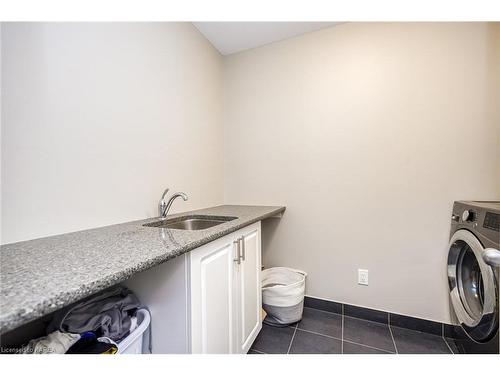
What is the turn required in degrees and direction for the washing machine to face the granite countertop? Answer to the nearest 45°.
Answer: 0° — it already faces it

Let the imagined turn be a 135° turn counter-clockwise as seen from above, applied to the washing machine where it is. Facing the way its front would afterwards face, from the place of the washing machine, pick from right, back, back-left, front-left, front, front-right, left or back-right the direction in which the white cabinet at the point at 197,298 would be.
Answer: back-right

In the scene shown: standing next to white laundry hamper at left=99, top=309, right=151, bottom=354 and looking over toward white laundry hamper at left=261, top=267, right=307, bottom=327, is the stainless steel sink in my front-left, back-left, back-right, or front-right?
front-left

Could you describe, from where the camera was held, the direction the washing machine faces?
facing the viewer and to the left of the viewer

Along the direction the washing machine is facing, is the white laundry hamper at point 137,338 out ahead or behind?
ahead

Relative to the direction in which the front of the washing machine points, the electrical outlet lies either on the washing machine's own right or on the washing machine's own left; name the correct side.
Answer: on the washing machine's own right

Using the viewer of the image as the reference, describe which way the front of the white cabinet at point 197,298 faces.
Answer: facing the viewer and to the right of the viewer

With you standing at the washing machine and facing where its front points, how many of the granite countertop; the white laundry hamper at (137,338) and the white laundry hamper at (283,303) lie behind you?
0
